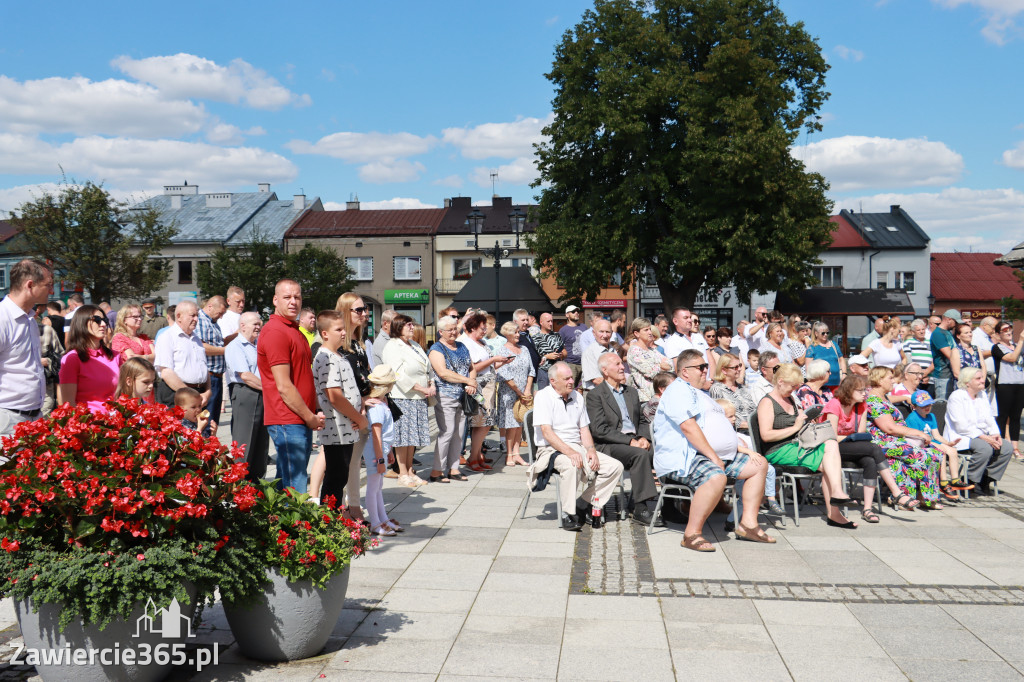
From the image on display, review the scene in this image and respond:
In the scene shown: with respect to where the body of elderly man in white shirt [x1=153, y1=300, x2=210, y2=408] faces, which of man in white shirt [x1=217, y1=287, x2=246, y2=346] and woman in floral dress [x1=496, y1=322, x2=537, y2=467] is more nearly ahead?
the woman in floral dress

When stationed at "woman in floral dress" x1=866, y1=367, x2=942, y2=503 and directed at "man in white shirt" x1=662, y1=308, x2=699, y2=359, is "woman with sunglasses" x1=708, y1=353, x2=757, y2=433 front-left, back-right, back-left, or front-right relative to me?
front-left

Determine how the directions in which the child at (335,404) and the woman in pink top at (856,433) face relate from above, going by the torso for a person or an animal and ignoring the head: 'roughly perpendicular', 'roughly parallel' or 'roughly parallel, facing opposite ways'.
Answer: roughly perpendicular

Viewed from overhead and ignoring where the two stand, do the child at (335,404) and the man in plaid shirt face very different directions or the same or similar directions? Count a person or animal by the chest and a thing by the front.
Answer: same or similar directions

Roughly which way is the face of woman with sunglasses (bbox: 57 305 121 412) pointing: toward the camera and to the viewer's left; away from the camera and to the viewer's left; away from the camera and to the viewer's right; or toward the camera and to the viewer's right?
toward the camera and to the viewer's right
